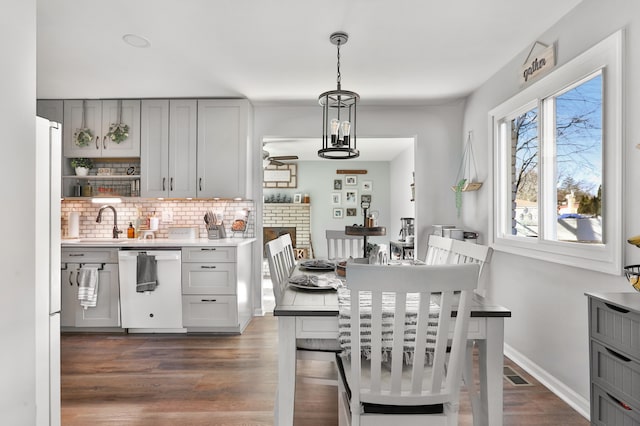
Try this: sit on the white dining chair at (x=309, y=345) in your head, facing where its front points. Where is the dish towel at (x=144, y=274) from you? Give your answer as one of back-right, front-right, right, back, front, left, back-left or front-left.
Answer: back

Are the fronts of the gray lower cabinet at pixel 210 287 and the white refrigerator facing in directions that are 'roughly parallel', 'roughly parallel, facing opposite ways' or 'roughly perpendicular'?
roughly perpendicular

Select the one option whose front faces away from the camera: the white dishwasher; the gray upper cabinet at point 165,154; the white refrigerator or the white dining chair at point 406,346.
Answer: the white dining chair

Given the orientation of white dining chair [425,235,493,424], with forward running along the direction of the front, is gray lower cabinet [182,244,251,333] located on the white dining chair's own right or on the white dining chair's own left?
on the white dining chair's own right

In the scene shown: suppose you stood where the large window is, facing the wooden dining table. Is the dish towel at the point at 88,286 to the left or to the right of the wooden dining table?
right

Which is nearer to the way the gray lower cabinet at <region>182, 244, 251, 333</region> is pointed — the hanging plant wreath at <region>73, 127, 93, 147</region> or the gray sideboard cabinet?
the gray sideboard cabinet

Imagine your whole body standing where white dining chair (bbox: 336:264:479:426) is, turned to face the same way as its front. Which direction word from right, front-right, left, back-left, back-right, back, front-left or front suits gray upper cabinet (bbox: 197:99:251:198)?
front-left

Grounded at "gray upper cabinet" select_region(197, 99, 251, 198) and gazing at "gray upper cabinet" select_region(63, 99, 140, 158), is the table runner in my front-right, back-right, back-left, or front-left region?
back-left

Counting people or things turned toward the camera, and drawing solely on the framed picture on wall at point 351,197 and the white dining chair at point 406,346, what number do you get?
1

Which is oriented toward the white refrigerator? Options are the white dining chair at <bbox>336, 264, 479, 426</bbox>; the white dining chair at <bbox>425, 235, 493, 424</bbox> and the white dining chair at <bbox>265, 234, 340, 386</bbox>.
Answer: the white dining chair at <bbox>425, 235, 493, 424</bbox>

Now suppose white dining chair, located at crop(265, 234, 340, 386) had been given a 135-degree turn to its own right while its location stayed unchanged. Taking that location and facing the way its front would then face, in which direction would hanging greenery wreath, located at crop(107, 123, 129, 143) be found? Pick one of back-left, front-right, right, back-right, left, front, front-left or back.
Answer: front-right

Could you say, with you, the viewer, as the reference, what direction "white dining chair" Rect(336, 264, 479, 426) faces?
facing away from the viewer
